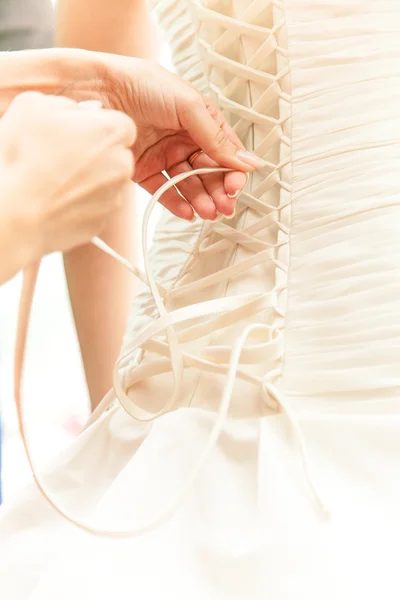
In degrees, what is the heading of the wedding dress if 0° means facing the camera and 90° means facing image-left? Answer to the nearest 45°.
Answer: approximately 225°
